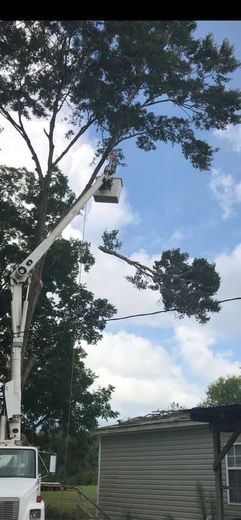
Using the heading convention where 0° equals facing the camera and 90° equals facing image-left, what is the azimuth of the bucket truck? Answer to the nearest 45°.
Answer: approximately 0°

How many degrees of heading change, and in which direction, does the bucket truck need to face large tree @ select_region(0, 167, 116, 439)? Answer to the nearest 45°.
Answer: approximately 180°
